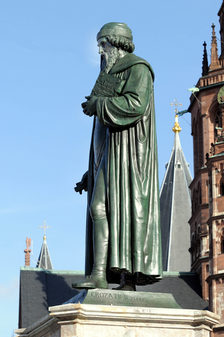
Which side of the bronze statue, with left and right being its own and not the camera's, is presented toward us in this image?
left
